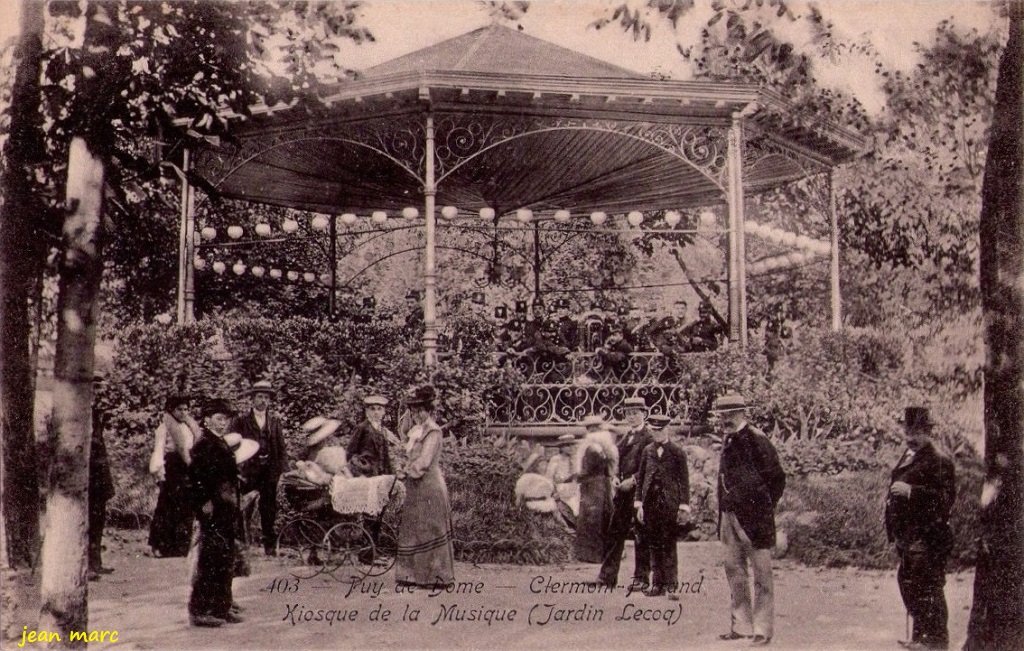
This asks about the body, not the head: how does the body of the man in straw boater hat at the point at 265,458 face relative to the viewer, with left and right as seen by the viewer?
facing the viewer

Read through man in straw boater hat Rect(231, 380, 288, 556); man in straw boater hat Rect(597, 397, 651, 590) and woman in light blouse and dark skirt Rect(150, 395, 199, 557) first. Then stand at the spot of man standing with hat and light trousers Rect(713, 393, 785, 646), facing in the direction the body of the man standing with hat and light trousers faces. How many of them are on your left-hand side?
0

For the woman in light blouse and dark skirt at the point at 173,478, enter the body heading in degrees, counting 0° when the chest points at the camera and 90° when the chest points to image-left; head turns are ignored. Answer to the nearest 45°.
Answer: approximately 315°

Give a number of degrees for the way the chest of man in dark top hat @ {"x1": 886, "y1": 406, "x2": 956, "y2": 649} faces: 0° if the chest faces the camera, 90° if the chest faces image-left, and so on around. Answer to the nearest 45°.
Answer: approximately 45°

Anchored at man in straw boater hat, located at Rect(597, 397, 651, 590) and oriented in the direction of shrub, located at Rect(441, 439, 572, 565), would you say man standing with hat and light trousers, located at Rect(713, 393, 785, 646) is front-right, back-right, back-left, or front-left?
back-left

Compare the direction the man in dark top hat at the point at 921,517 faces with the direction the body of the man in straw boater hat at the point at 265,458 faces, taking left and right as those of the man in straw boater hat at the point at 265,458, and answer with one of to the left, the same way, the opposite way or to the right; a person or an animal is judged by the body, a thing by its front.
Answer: to the right

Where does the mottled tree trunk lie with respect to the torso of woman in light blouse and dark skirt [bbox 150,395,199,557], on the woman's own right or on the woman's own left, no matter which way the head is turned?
on the woman's own right

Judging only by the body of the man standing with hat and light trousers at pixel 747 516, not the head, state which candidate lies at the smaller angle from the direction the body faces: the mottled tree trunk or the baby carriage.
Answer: the mottled tree trunk

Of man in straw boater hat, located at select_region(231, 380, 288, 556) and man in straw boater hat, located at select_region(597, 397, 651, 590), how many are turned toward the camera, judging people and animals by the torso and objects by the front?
2

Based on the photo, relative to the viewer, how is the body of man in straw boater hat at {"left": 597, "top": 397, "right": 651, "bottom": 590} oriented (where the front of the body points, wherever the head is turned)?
toward the camera

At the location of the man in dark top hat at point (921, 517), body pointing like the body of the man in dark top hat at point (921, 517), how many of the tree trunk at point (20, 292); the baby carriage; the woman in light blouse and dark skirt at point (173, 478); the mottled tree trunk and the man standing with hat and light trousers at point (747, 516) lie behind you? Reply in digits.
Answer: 0

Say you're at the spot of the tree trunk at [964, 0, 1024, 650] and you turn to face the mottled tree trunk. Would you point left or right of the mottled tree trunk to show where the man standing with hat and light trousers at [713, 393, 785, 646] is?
right

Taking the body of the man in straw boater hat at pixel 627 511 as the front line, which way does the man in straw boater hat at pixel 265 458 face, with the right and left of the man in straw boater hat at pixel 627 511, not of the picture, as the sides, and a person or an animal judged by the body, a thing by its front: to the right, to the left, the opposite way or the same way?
the same way

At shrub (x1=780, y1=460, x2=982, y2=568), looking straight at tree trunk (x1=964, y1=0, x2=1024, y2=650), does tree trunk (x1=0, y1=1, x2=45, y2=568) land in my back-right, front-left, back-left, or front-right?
front-right

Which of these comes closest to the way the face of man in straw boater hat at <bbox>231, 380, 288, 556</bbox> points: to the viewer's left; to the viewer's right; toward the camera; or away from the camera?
toward the camera

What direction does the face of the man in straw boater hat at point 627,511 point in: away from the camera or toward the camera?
toward the camera

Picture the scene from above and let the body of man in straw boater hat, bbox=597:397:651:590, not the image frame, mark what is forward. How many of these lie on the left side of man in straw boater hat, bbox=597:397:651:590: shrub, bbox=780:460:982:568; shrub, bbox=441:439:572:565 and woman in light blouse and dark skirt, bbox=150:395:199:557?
1

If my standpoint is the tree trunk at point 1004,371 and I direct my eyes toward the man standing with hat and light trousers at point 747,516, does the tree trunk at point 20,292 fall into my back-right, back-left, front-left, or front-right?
front-left
